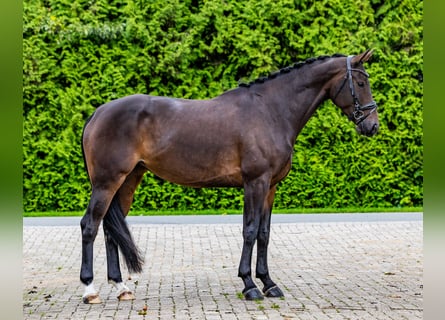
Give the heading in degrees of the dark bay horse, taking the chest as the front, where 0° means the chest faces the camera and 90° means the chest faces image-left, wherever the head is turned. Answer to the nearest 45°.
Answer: approximately 270°
